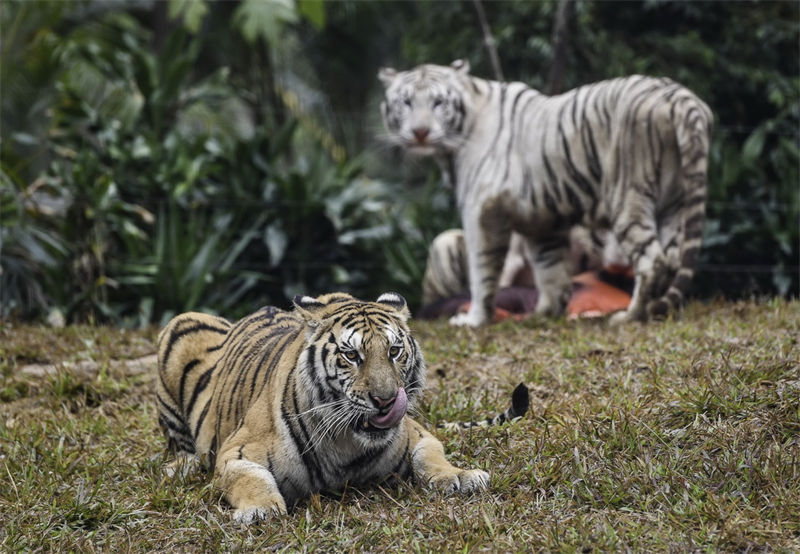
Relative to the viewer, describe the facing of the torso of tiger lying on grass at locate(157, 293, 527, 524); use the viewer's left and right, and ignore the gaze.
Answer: facing the viewer and to the right of the viewer

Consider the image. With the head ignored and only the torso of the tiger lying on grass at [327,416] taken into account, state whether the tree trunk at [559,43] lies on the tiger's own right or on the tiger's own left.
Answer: on the tiger's own left

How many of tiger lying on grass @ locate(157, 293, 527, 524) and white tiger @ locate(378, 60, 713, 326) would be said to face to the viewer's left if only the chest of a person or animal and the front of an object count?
1

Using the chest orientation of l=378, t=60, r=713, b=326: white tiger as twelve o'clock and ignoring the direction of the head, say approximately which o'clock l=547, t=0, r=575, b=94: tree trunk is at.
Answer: The tree trunk is roughly at 3 o'clock from the white tiger.

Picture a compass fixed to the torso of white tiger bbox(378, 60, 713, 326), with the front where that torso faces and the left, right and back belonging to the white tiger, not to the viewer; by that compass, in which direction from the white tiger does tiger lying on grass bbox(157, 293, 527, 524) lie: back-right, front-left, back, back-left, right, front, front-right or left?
left

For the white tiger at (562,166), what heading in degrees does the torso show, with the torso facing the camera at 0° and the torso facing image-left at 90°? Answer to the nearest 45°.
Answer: approximately 90°

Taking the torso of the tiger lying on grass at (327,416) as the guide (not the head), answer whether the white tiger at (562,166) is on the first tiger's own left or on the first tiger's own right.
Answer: on the first tiger's own left
